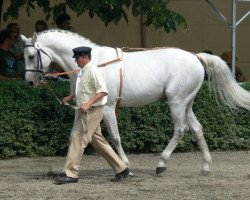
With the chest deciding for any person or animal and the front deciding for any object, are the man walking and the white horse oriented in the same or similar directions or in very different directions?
same or similar directions

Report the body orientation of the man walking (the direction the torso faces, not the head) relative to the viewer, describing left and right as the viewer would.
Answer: facing to the left of the viewer

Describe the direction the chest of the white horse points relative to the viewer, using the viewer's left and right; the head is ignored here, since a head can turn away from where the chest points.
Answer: facing to the left of the viewer

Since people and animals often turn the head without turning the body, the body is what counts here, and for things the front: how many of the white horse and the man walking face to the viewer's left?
2

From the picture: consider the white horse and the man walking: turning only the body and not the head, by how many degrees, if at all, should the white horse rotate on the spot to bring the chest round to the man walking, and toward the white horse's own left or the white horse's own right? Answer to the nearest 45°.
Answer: approximately 45° to the white horse's own left
